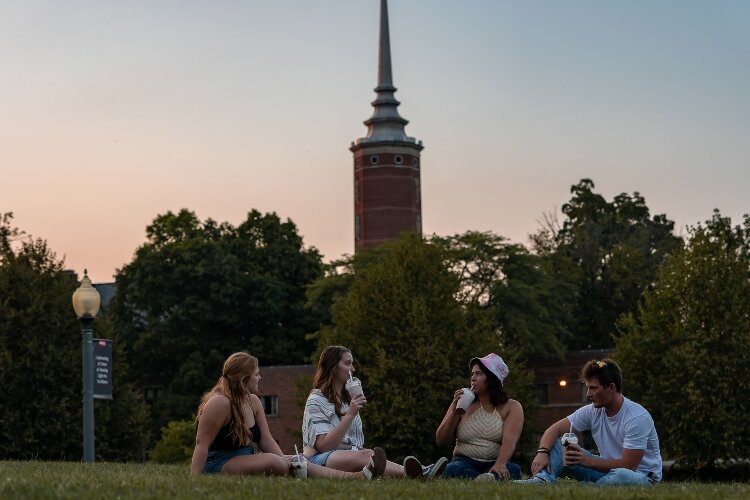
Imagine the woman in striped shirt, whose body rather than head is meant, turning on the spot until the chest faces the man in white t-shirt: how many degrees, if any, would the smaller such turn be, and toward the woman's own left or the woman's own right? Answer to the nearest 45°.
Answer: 0° — they already face them

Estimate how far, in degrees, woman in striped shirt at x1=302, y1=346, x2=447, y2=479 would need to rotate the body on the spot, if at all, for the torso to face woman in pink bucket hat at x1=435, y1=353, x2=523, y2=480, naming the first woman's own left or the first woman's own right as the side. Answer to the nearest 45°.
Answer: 0° — they already face them

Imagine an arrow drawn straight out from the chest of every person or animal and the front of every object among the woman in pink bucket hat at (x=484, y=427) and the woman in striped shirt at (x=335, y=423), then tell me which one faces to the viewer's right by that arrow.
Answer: the woman in striped shirt

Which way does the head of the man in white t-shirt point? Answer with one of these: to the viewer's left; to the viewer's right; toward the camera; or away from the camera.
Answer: to the viewer's left

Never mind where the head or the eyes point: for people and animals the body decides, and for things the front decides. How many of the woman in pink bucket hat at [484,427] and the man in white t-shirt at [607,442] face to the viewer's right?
0

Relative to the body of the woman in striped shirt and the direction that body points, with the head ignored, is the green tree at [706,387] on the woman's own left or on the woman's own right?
on the woman's own left

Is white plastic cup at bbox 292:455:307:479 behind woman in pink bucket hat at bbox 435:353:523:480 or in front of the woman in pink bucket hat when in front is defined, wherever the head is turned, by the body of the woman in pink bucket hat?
in front

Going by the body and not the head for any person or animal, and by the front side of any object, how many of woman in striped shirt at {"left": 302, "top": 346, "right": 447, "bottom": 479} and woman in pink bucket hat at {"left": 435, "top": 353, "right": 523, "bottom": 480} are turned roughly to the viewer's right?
1

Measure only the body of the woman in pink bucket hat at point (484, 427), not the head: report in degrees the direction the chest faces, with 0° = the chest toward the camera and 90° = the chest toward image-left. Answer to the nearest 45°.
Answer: approximately 45°

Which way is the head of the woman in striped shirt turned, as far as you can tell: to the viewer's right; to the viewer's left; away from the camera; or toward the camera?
to the viewer's right

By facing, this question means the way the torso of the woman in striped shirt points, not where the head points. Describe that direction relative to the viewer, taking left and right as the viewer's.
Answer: facing to the right of the viewer

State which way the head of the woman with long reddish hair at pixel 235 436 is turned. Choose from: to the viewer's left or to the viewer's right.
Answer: to the viewer's right
